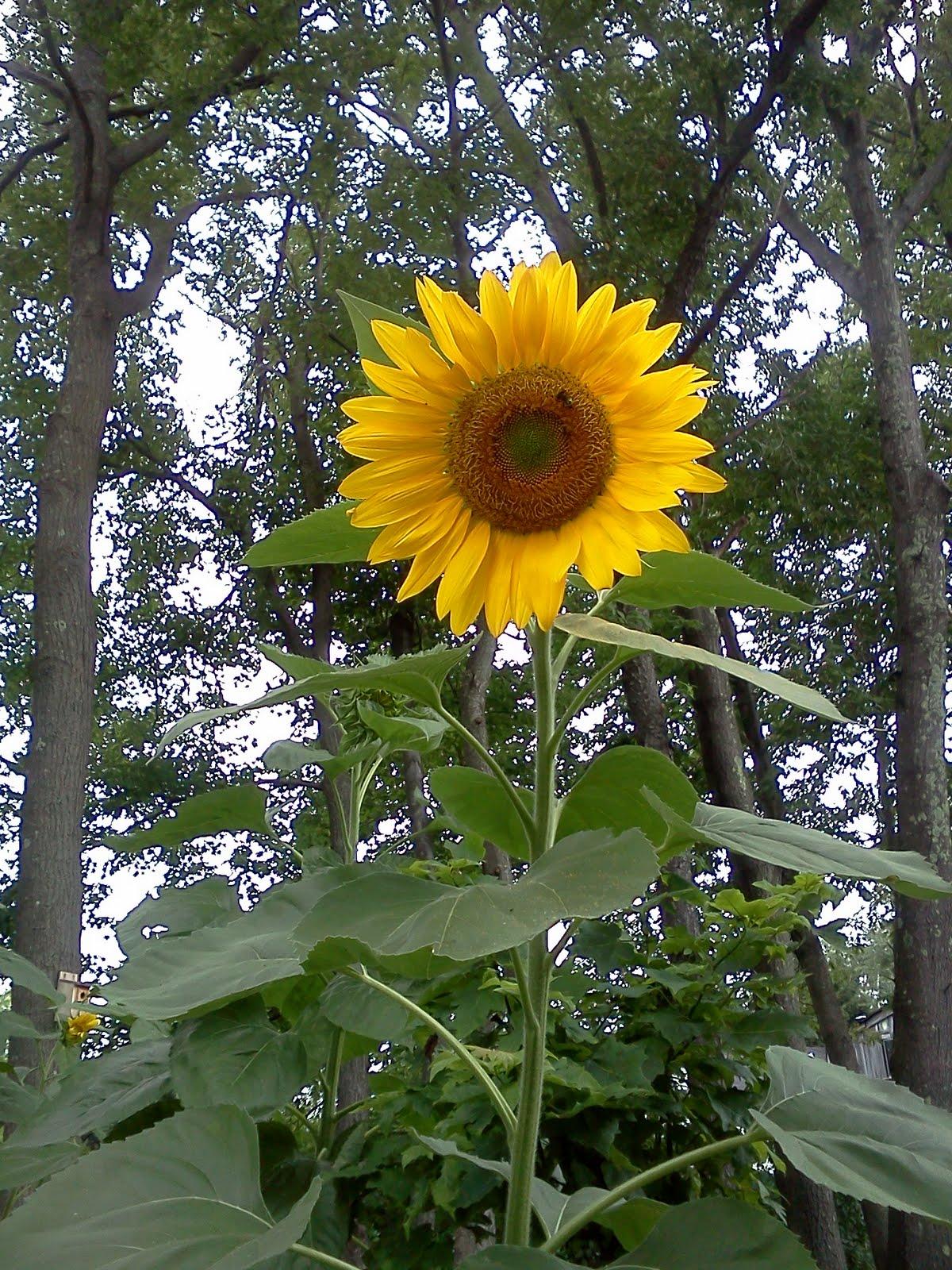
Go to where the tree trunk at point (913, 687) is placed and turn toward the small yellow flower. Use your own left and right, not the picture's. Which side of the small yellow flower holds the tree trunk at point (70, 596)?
right

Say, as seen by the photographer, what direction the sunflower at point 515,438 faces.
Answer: facing the viewer

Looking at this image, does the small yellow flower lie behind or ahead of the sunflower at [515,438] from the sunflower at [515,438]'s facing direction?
behind

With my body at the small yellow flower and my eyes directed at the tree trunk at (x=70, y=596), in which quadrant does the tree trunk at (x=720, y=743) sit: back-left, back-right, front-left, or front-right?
front-right

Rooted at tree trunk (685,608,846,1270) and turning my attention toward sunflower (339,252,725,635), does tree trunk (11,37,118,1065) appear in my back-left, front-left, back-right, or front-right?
front-right

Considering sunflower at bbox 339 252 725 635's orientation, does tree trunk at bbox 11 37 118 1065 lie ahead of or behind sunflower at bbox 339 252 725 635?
behind

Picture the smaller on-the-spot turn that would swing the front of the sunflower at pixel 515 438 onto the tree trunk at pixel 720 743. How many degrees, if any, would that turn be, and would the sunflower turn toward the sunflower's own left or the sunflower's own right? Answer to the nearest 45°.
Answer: approximately 180°

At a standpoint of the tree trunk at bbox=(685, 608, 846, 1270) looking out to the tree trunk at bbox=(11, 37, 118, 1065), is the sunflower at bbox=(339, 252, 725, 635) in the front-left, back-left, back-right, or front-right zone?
front-left

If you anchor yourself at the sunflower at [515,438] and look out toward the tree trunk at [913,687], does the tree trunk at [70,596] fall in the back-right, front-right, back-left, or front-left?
front-left

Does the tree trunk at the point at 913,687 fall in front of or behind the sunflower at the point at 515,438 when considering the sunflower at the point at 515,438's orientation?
behind
